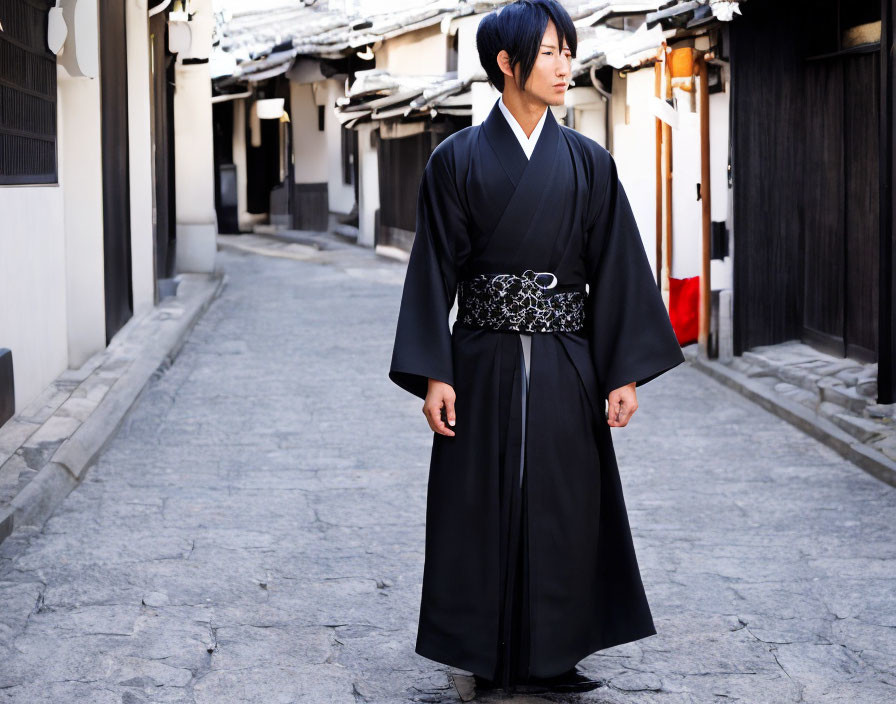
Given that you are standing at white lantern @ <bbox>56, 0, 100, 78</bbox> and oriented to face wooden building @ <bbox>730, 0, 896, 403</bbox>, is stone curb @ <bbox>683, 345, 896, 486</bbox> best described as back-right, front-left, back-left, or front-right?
front-right

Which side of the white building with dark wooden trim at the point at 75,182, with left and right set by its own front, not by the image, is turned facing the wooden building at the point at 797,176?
front

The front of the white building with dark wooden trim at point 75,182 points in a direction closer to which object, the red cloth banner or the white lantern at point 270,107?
the red cloth banner

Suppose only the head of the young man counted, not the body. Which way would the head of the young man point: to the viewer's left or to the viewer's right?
to the viewer's right

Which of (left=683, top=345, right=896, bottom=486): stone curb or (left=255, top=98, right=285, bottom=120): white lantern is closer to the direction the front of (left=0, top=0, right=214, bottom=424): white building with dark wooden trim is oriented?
the stone curb

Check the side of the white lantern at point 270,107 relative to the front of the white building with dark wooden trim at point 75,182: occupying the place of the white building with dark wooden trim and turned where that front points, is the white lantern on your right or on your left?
on your left

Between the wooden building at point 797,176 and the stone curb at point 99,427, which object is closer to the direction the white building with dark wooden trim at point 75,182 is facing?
the wooden building

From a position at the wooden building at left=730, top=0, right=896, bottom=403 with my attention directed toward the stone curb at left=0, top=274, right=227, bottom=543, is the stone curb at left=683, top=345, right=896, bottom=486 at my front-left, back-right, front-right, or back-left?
front-left

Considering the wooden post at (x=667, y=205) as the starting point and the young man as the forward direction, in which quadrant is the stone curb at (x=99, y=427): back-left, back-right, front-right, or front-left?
front-right

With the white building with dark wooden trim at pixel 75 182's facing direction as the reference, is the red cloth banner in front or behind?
in front

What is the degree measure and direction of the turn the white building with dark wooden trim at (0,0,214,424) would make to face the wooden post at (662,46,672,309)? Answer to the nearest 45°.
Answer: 0° — it already faces it

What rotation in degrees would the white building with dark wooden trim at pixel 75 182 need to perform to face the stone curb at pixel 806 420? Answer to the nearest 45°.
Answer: approximately 45° to its right

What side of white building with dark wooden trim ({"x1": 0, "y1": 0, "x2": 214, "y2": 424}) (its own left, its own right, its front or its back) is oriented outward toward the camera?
right
